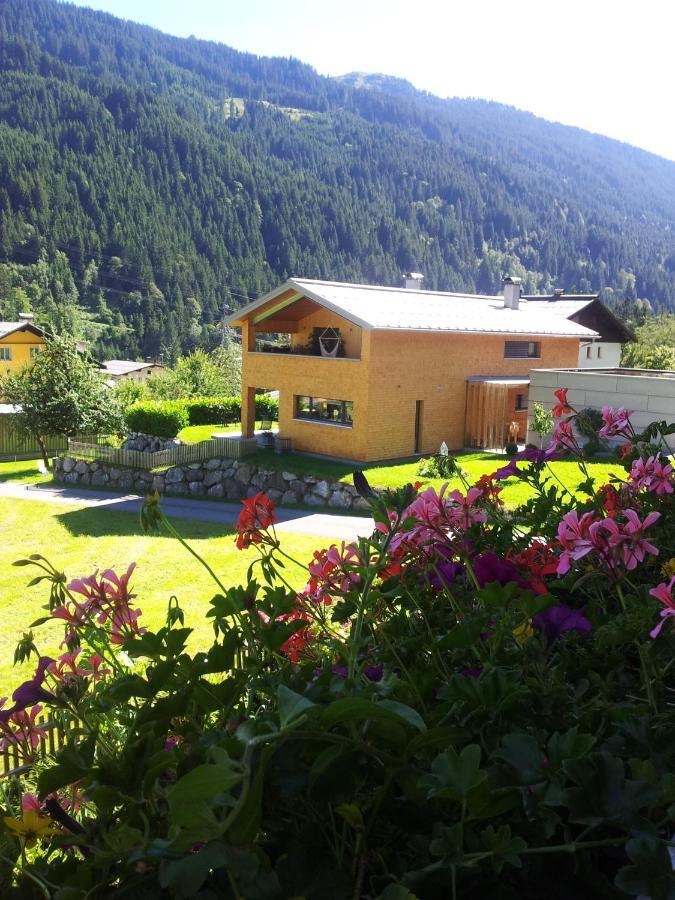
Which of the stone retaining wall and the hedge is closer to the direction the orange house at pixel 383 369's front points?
the stone retaining wall

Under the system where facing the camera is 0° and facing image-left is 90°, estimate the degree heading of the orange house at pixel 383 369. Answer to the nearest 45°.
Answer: approximately 45°

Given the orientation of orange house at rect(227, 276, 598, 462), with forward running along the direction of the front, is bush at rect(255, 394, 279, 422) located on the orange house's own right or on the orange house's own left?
on the orange house's own right

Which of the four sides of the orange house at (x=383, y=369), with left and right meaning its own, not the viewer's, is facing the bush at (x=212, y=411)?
right

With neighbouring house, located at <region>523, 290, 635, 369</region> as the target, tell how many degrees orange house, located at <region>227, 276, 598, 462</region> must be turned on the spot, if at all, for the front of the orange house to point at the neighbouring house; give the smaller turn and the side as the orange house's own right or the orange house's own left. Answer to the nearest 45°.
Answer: approximately 180°

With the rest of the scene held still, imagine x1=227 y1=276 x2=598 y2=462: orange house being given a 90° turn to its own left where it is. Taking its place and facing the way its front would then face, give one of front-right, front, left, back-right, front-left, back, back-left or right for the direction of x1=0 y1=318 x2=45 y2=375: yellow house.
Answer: back

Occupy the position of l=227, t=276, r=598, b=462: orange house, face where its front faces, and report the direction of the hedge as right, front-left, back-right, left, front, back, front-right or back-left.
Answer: right

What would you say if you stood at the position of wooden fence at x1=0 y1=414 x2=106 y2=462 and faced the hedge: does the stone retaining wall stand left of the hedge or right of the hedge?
right

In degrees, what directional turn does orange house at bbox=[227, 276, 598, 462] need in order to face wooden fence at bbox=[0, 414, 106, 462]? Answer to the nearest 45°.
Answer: approximately 90° to its right

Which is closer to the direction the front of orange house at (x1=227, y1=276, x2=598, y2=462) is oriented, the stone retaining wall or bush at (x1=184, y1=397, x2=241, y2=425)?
the stone retaining wall
